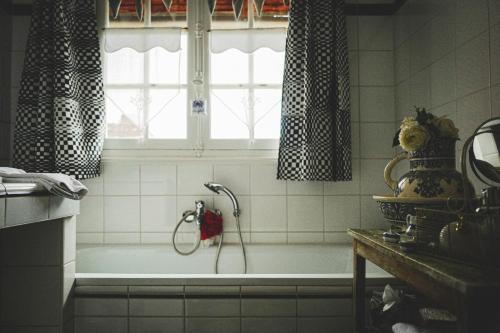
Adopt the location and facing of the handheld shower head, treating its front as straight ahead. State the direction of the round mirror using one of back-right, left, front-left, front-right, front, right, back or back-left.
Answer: back-left

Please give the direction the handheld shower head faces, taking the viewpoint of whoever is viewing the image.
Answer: facing to the left of the viewer

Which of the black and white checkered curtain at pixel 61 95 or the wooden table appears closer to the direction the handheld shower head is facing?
the black and white checkered curtain

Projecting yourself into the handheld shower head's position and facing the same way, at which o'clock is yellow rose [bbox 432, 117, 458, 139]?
The yellow rose is roughly at 8 o'clock from the handheld shower head.

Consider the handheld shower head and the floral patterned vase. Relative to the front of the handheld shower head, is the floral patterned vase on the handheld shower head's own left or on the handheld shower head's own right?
on the handheld shower head's own left
